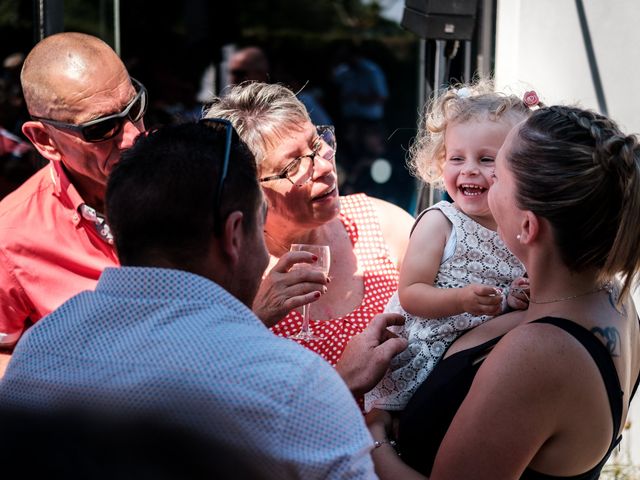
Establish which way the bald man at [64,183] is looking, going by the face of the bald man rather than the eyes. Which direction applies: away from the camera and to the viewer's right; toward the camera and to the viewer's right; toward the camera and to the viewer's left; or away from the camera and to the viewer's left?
toward the camera and to the viewer's right

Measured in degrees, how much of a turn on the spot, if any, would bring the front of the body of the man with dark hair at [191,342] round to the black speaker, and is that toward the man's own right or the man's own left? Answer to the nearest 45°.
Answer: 0° — they already face it

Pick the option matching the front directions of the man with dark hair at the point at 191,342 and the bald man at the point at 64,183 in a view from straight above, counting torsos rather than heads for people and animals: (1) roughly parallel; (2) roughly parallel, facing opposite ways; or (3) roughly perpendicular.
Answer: roughly perpendicular

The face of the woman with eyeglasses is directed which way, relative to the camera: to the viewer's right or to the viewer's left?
to the viewer's right

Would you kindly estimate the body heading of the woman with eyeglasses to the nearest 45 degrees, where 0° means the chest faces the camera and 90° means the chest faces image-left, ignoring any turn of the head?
approximately 315°

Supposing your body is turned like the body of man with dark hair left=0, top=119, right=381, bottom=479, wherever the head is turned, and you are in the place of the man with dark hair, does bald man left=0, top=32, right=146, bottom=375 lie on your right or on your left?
on your left

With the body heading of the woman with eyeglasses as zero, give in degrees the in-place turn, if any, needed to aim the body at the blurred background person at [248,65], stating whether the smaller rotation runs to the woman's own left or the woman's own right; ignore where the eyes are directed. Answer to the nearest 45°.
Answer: approximately 135° to the woman's own left

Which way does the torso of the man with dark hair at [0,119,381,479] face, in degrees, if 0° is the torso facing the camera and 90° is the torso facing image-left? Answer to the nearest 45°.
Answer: approximately 225°

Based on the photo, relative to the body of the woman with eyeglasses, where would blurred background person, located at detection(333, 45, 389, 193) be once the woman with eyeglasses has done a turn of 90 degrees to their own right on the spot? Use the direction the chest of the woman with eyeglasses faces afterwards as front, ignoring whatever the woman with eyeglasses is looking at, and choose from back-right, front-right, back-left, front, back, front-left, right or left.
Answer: back-right

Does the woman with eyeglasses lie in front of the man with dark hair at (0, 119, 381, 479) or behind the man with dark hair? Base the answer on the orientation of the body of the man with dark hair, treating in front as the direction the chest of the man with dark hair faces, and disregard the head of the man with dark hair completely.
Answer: in front

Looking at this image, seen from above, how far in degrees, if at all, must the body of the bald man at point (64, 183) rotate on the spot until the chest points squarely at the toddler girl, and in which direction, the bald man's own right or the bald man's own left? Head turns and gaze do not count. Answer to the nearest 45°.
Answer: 0° — they already face them

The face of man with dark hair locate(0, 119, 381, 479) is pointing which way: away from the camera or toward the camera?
away from the camera
